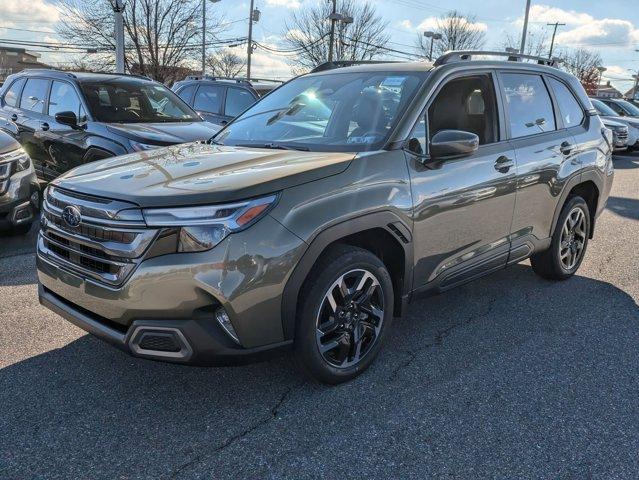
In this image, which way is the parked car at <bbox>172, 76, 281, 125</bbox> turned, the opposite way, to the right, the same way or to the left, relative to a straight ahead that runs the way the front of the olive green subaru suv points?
to the left

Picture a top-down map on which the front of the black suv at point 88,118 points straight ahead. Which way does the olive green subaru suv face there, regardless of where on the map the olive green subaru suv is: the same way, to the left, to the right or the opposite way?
to the right

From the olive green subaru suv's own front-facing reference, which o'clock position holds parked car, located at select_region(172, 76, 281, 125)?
The parked car is roughly at 4 o'clock from the olive green subaru suv.

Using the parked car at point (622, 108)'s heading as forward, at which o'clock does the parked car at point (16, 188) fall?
the parked car at point (16, 188) is roughly at 2 o'clock from the parked car at point (622, 108).

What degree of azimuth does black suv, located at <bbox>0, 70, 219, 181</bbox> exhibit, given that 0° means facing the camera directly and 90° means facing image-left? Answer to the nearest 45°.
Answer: approximately 315°

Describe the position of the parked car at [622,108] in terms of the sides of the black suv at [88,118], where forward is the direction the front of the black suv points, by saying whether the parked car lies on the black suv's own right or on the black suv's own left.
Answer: on the black suv's own left

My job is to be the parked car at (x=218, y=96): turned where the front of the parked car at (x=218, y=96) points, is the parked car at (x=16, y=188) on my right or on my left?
on my right

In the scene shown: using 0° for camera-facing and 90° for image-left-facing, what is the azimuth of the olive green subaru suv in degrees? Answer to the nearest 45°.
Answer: approximately 45°
